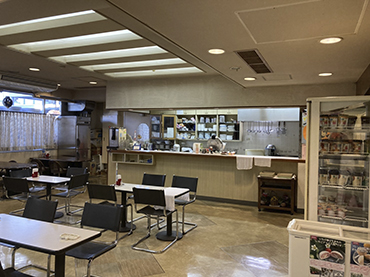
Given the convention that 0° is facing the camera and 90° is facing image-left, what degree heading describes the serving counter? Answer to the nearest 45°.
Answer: approximately 45°

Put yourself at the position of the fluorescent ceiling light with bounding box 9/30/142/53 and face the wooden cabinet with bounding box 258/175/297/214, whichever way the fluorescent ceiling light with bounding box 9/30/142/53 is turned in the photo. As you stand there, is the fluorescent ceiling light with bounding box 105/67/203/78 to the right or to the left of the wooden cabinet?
left

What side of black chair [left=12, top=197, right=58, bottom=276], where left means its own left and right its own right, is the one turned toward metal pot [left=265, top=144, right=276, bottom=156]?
back

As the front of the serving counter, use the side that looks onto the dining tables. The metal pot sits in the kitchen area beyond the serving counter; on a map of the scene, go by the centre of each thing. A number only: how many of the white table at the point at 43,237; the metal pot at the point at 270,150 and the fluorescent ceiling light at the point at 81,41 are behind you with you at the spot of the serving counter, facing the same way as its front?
1

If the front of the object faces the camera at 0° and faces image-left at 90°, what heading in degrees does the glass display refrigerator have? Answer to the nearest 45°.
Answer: approximately 45°

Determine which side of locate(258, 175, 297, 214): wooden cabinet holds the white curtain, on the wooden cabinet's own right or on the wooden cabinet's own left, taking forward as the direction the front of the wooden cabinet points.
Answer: on the wooden cabinet's own right

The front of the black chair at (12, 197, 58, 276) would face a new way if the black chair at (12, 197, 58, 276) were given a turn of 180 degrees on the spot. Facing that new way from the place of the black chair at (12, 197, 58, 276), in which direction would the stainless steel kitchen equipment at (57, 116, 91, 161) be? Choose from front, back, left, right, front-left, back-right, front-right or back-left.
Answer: front-left
